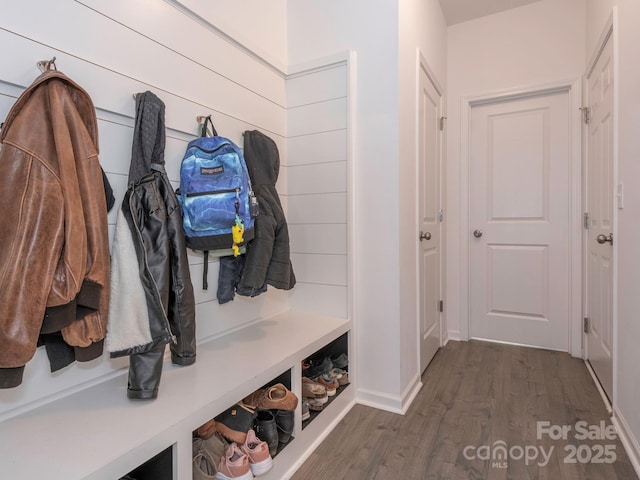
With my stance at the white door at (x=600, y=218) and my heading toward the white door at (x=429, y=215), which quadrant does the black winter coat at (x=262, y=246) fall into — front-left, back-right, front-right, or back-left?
front-left

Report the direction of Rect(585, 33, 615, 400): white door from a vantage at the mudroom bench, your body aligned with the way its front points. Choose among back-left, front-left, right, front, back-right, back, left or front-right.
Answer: front-left

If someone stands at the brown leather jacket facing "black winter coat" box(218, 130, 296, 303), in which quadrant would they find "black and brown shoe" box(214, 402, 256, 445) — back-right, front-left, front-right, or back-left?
front-right

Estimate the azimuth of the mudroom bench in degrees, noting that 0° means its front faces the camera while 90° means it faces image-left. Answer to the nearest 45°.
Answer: approximately 315°

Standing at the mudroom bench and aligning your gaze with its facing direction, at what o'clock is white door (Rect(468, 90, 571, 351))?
The white door is roughly at 10 o'clock from the mudroom bench.

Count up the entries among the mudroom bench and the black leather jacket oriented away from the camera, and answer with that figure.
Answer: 0
